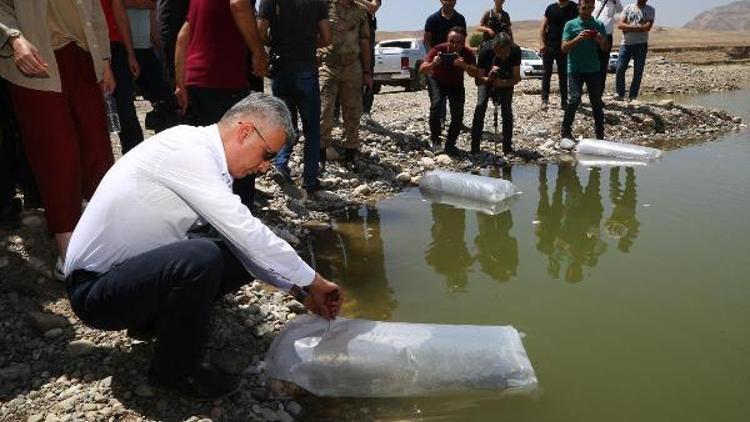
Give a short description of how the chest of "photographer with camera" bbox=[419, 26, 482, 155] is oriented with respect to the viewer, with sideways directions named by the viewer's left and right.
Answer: facing the viewer

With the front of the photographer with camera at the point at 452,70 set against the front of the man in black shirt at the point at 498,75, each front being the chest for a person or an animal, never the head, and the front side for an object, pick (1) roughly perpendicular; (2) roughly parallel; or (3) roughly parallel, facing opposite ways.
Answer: roughly parallel

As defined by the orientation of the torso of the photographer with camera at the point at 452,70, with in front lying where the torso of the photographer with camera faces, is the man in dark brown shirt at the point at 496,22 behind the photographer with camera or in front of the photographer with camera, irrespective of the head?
behind

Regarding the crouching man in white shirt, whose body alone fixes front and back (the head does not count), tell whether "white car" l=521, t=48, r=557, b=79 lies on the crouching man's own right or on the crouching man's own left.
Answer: on the crouching man's own left

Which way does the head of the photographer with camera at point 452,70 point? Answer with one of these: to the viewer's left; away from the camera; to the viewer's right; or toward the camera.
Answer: toward the camera

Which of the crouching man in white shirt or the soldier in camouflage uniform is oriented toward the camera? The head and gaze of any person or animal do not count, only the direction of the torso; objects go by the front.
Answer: the soldier in camouflage uniform

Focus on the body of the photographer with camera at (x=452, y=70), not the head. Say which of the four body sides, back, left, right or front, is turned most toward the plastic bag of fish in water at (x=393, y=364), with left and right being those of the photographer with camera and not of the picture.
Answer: front

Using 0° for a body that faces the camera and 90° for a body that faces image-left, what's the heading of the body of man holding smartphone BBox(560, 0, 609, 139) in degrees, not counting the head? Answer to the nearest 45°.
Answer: approximately 0°

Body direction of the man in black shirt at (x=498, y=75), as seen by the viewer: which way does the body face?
toward the camera

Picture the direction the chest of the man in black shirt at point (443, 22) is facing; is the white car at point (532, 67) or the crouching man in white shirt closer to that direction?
the crouching man in white shirt

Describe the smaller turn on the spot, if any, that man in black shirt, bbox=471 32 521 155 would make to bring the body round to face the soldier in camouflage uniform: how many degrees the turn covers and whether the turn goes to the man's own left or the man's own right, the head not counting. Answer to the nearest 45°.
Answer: approximately 45° to the man's own right

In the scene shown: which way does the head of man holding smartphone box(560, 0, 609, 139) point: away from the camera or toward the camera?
toward the camera

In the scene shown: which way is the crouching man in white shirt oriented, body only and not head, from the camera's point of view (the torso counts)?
to the viewer's right

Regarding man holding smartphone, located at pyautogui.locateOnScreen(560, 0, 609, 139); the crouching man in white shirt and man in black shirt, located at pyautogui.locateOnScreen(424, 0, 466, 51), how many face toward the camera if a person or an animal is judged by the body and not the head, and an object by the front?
2

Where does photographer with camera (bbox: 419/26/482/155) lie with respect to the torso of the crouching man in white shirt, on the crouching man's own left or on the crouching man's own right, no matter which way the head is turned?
on the crouching man's own left

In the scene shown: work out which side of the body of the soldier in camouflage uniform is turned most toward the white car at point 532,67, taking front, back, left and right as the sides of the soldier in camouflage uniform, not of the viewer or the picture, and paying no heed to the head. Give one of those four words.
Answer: back

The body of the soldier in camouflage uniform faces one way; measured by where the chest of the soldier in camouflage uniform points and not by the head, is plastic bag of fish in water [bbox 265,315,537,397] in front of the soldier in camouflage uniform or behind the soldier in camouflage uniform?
in front

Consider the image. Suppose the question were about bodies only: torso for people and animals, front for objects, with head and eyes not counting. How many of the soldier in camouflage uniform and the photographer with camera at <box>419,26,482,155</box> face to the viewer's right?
0
